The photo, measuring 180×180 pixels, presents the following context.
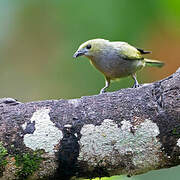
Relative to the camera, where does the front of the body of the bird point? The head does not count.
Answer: to the viewer's left
